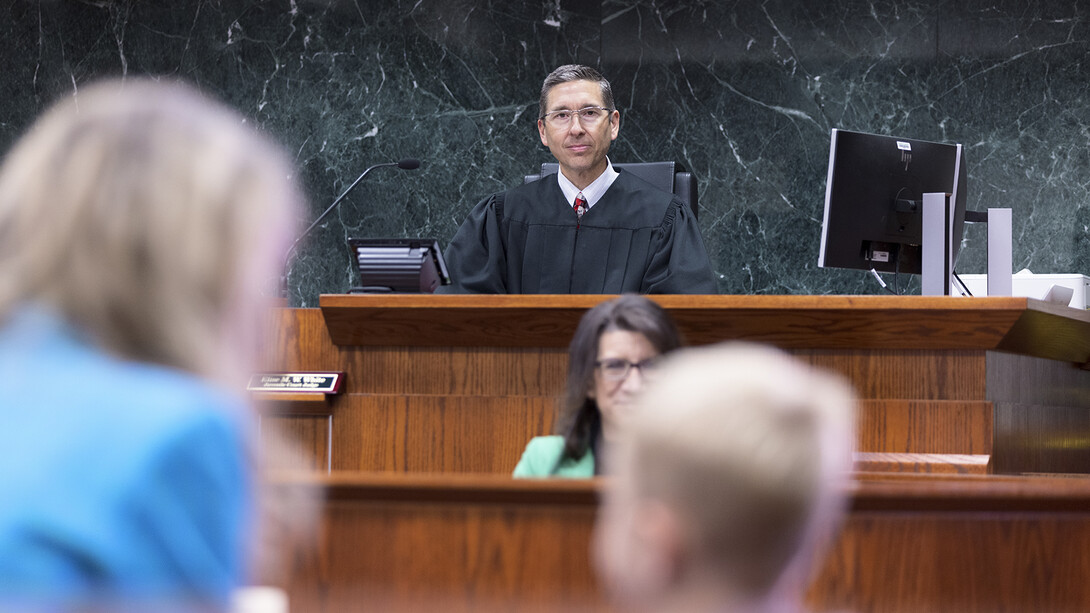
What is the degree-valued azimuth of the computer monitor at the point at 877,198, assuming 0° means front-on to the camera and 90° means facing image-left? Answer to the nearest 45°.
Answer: approximately 135°

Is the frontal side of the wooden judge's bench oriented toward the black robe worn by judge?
no

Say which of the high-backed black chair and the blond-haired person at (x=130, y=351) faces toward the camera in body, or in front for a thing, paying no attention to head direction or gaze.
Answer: the high-backed black chair

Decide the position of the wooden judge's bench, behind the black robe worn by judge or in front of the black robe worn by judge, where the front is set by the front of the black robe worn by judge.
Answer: in front

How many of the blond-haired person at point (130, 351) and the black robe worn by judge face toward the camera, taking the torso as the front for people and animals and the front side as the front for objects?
1

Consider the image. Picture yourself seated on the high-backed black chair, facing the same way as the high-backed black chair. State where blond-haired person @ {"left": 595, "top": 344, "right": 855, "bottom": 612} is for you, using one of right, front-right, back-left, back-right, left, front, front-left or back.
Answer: front

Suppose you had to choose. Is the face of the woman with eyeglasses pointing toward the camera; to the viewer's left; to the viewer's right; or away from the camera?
toward the camera

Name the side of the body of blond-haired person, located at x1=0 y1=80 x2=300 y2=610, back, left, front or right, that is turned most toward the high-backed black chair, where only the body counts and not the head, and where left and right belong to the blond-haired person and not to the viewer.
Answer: front

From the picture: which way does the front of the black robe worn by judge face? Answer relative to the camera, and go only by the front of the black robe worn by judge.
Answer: toward the camera

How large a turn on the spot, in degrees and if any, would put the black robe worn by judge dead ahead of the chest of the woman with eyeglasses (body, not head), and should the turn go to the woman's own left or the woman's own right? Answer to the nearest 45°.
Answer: approximately 135° to the woman's own left

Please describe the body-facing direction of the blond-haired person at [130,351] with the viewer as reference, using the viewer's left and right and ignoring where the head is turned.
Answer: facing away from the viewer and to the right of the viewer

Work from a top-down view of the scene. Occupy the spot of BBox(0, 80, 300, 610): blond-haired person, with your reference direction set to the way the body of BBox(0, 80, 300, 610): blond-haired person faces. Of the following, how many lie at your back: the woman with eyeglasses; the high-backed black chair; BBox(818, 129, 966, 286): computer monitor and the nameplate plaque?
0

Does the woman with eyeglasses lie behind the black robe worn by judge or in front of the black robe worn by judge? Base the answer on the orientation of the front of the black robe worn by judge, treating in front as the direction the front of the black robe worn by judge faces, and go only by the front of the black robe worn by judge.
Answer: in front

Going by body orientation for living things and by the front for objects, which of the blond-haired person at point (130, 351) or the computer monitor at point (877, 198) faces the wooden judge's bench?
the blond-haired person

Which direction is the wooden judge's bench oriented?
toward the camera

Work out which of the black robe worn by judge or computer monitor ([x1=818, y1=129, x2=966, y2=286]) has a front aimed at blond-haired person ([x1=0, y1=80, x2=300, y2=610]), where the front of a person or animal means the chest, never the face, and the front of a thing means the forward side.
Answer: the black robe worn by judge

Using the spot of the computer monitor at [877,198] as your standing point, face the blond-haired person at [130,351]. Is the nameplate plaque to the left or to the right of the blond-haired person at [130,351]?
right
